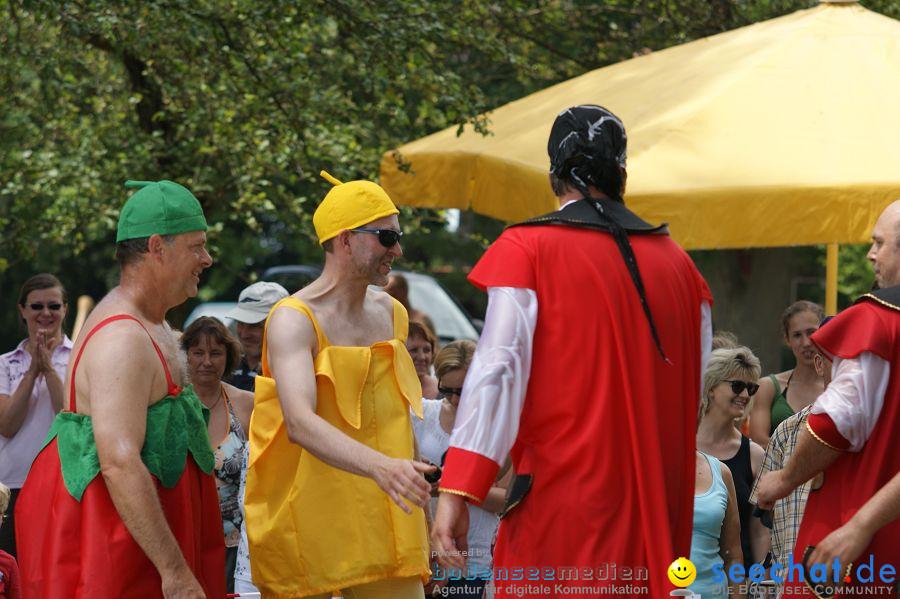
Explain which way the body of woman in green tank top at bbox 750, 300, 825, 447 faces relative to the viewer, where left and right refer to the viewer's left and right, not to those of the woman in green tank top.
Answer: facing the viewer

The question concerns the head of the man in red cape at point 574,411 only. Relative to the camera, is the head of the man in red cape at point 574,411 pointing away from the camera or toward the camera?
away from the camera

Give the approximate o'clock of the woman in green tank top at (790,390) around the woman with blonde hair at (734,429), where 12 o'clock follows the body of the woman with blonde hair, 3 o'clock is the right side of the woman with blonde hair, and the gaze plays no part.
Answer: The woman in green tank top is roughly at 8 o'clock from the woman with blonde hair.

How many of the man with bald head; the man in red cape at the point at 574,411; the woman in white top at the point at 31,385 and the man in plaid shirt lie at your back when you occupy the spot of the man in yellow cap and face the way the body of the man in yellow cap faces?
1

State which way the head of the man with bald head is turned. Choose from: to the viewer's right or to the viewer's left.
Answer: to the viewer's left

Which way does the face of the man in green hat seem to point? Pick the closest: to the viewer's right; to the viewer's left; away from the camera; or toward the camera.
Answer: to the viewer's right

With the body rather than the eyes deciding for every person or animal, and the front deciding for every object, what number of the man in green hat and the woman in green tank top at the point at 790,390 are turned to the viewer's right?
1

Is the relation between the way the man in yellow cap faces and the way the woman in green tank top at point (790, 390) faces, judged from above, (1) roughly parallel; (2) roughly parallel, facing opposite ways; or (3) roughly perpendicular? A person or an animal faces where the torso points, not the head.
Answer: roughly perpendicular

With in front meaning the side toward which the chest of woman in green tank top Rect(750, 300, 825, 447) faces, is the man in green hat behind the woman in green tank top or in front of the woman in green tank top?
in front

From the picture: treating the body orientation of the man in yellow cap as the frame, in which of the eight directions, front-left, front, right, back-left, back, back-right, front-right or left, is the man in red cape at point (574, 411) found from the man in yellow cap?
front

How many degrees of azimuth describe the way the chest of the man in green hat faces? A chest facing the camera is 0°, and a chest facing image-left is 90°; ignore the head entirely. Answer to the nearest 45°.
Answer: approximately 270°

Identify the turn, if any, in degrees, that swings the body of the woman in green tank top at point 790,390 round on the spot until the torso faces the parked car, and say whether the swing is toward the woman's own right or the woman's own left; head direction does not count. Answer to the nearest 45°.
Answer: approximately 135° to the woman's own right

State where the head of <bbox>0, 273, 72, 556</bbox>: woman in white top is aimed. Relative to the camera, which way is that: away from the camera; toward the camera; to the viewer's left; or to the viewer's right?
toward the camera

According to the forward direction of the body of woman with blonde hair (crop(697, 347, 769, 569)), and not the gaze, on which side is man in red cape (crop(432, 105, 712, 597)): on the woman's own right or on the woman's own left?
on the woman's own right

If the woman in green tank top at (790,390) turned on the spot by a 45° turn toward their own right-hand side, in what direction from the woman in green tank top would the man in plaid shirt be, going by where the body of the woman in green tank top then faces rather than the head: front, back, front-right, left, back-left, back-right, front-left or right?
front-left

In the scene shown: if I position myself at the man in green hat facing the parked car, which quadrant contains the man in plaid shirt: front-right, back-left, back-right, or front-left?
front-right

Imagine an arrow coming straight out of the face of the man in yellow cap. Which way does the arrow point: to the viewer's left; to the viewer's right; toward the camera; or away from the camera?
to the viewer's right
